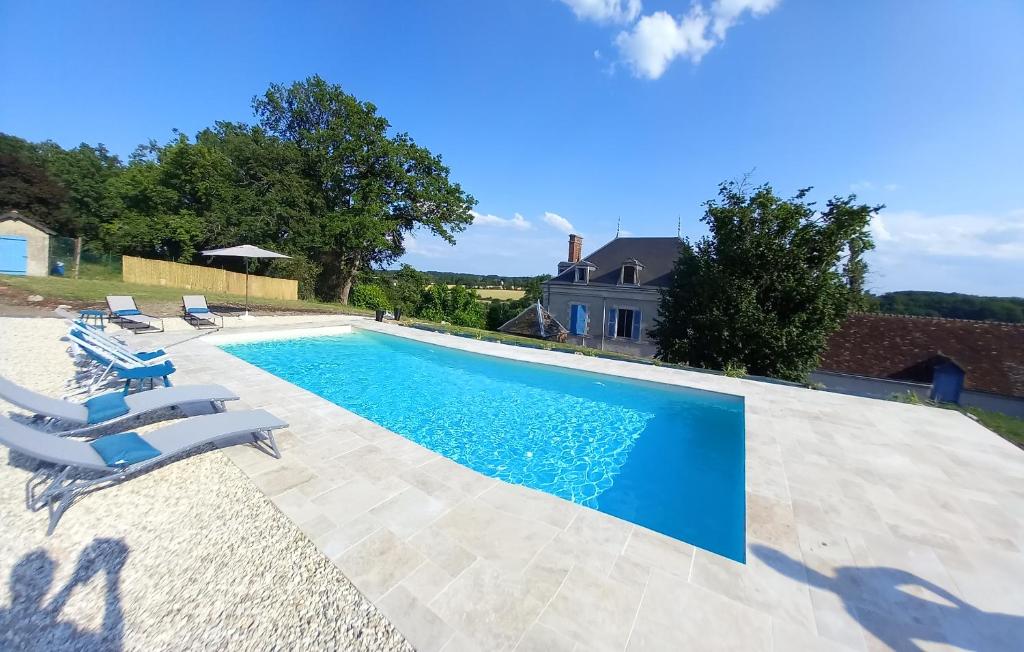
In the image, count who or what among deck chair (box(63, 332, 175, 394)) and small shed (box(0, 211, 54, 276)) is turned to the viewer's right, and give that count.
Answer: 1

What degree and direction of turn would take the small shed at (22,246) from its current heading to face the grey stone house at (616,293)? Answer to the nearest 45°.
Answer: approximately 45° to its left

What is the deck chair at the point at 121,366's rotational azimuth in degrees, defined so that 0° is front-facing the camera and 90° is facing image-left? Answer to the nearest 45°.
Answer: approximately 270°

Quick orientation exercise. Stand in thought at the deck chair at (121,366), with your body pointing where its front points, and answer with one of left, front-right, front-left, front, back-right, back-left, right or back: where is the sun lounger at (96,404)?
right

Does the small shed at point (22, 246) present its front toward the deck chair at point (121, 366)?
yes

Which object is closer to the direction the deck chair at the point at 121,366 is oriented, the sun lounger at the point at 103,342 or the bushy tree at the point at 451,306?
the bushy tree

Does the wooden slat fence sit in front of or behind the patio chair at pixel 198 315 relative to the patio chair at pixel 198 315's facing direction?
behind

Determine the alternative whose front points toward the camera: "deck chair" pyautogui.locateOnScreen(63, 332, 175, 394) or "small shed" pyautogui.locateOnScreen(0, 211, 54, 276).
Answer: the small shed

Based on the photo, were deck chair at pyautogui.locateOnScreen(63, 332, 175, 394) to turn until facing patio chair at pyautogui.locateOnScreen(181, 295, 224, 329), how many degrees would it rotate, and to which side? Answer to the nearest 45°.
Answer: approximately 90° to its left

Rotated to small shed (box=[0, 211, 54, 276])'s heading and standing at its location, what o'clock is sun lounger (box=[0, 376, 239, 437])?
The sun lounger is roughly at 12 o'clock from the small shed.

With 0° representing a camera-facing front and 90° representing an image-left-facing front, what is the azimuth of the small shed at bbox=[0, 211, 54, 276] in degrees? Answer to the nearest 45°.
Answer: approximately 0°

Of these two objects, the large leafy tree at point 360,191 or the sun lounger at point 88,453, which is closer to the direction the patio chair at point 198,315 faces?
the sun lounger

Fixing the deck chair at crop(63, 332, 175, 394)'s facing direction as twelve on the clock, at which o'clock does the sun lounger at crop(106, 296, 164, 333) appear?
the sun lounger at crop(106, 296, 164, 333) is roughly at 9 o'clock from the deck chair at crop(63, 332, 175, 394).

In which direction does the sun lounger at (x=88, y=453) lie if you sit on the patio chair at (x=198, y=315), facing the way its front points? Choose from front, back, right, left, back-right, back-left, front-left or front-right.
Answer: front-right

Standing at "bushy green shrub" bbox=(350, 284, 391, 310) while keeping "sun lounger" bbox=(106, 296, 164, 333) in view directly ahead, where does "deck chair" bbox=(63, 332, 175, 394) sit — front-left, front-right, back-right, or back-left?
front-left

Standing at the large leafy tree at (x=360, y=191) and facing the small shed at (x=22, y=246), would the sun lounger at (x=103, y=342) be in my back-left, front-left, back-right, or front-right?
front-left

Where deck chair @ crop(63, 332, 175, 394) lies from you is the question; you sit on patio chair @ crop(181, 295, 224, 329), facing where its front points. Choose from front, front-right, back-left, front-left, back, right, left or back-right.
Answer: front-right
